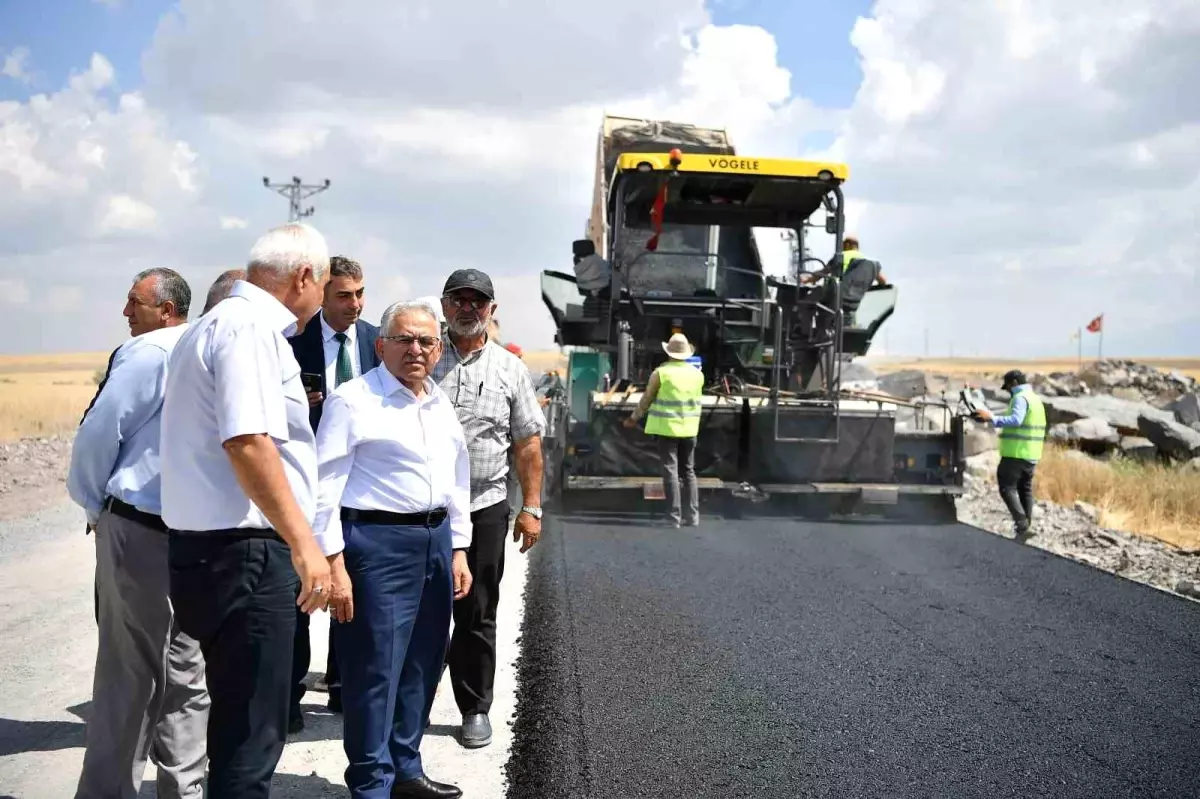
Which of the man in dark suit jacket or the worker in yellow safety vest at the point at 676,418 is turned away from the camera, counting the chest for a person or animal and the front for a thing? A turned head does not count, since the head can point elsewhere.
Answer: the worker in yellow safety vest

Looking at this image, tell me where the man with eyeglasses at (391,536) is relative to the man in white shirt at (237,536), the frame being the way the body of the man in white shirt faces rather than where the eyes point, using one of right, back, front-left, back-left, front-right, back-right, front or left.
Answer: front

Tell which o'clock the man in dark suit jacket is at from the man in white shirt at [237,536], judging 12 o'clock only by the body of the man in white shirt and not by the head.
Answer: The man in dark suit jacket is roughly at 11 o'clock from the man in white shirt.

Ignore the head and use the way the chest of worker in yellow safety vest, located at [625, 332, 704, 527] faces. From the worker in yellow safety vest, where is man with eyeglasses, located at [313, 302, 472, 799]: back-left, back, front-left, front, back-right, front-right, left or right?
back

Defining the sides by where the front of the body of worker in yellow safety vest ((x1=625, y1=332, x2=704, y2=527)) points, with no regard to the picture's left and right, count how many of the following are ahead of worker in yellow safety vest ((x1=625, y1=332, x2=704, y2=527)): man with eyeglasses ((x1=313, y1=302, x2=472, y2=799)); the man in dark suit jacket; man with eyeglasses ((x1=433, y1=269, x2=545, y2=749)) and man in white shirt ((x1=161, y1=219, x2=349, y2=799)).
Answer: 0

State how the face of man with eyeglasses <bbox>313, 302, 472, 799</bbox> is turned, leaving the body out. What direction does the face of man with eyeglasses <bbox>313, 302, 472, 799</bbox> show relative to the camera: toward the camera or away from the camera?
toward the camera

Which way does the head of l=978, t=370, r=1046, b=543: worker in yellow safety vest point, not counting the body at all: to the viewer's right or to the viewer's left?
to the viewer's left

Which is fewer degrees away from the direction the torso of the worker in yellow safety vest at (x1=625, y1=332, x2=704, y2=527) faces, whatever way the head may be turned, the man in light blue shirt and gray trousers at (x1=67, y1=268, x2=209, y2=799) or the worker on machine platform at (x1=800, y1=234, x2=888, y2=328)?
the worker on machine platform

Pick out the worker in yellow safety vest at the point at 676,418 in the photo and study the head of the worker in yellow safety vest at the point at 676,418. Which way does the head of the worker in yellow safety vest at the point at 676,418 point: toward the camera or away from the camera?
away from the camera

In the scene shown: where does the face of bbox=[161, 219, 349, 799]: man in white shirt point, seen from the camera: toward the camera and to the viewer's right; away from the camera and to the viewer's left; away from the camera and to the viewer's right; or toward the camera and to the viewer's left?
away from the camera and to the viewer's right

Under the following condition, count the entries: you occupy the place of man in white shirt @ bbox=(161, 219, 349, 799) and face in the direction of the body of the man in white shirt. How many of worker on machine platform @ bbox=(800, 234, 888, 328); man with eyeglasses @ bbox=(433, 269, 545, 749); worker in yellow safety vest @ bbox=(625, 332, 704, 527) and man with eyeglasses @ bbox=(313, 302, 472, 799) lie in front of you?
4

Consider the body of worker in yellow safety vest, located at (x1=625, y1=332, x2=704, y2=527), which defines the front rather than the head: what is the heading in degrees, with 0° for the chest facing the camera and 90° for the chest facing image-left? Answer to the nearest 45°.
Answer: approximately 180°

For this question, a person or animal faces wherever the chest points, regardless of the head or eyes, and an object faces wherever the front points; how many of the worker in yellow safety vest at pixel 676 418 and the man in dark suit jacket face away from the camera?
1
